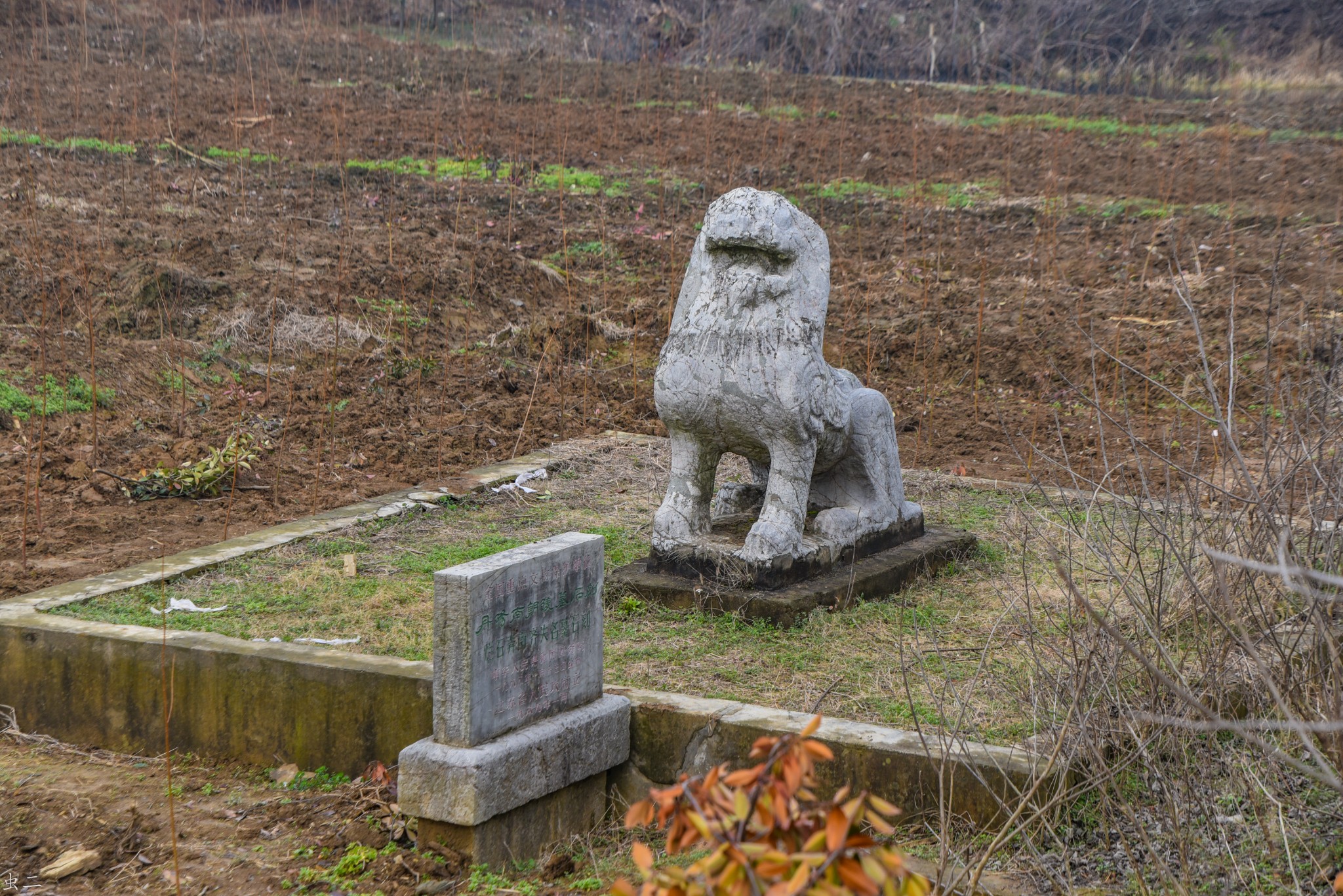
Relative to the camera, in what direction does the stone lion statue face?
facing the viewer and to the left of the viewer

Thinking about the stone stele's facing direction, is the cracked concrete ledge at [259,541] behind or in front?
behind

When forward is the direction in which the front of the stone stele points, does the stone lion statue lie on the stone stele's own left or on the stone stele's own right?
on the stone stele's own left

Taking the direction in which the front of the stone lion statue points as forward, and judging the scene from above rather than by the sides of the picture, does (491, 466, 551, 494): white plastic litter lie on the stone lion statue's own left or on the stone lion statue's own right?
on the stone lion statue's own right

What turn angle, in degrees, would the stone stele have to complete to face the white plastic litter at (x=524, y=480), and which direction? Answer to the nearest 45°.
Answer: approximately 135° to its left

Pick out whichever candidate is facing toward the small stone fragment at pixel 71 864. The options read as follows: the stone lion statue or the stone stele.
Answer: the stone lion statue

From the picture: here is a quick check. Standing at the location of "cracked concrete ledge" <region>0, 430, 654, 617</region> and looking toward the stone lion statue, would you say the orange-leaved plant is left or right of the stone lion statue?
right

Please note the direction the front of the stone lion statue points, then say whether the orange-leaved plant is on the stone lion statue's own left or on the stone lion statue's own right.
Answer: on the stone lion statue's own left

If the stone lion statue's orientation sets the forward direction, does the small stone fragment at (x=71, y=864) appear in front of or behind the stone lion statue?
in front

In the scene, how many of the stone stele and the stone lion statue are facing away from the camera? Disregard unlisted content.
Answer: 0

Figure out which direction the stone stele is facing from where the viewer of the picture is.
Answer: facing the viewer and to the right of the viewer

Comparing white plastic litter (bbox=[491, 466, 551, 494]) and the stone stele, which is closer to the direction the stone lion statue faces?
the stone stele

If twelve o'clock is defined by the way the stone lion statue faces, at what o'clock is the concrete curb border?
The concrete curb border is roughly at 12 o'clock from the stone lion statue.
